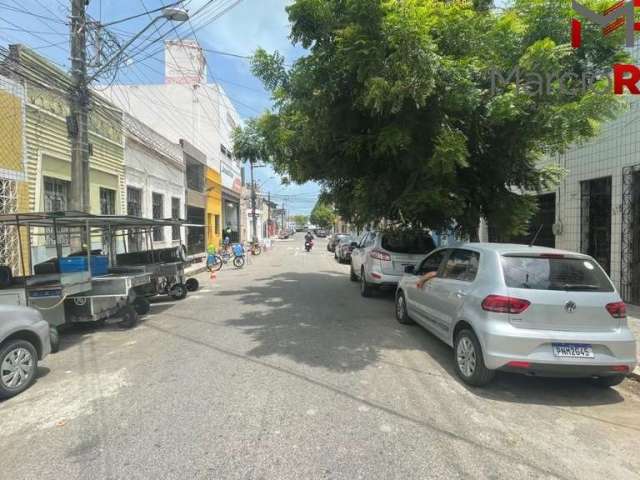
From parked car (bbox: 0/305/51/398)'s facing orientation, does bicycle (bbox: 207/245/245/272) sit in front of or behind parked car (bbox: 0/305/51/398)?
in front

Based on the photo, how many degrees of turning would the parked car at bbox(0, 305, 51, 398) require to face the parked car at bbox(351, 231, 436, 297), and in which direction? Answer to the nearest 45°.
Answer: approximately 45° to its right

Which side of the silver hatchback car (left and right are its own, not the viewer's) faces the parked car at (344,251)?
front

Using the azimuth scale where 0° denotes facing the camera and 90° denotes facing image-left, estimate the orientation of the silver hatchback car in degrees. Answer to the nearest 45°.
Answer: approximately 135°

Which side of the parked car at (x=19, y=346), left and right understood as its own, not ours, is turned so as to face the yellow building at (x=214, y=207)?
front

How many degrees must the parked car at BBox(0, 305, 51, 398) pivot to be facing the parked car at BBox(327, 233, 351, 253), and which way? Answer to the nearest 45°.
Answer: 0° — it already faces it

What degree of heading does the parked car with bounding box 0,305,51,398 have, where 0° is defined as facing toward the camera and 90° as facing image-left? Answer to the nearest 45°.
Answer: approximately 225°

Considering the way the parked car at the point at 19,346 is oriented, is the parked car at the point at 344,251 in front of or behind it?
in front

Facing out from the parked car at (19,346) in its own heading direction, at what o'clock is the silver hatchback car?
The silver hatchback car is roughly at 3 o'clock from the parked car.

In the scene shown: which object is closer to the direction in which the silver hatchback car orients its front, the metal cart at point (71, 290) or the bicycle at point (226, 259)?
the bicycle

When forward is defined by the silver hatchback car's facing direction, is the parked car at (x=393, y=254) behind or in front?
in front
